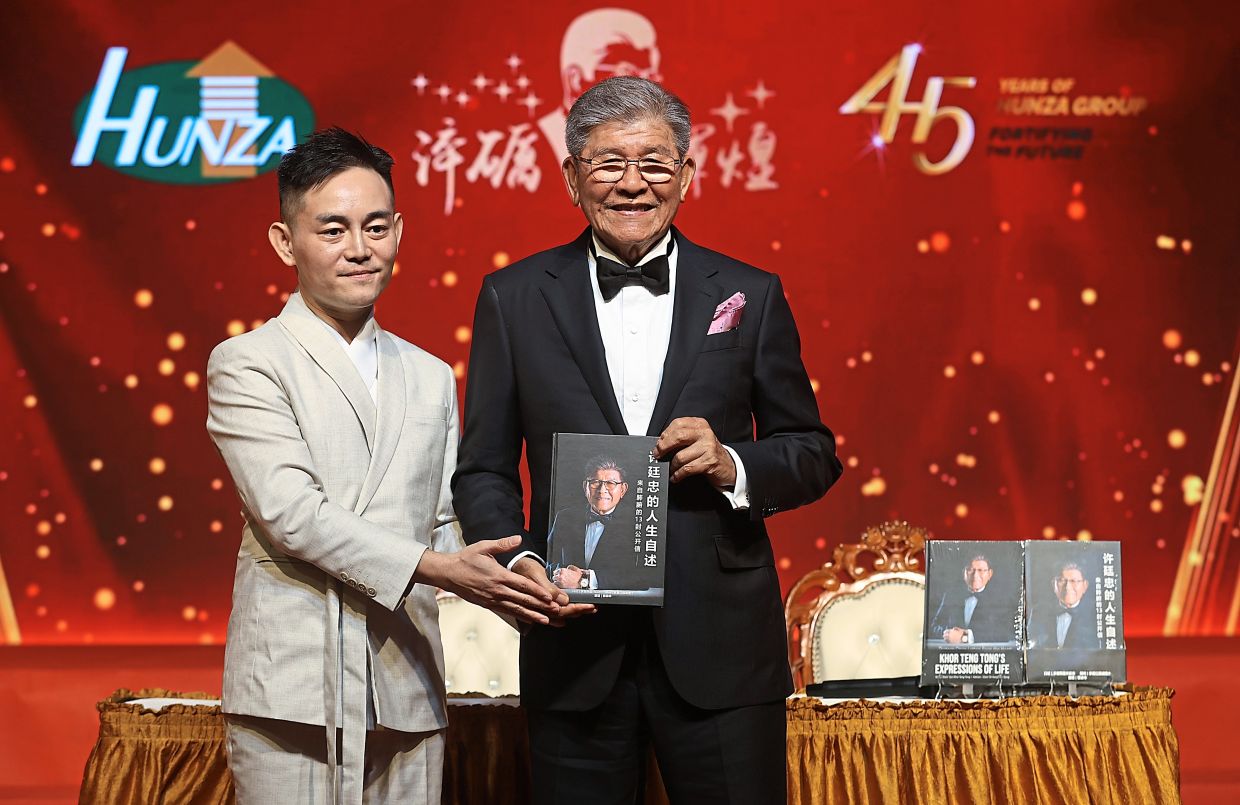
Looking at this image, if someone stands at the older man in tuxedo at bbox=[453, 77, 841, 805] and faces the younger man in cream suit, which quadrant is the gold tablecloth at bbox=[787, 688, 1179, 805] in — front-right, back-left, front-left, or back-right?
back-right

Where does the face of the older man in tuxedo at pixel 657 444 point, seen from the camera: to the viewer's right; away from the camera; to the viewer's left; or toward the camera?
toward the camera

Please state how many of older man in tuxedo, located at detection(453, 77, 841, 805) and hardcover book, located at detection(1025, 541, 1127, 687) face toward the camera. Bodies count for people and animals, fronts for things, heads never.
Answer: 2

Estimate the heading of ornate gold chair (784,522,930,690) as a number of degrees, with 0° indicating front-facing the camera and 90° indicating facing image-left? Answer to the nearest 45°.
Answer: approximately 0°

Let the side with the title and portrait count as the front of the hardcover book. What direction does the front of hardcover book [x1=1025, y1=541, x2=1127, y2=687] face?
toward the camera

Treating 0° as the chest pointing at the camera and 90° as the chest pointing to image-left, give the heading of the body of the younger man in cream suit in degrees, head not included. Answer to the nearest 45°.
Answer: approximately 315°

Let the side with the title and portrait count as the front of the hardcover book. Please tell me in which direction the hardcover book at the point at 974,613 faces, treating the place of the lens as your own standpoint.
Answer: facing the viewer

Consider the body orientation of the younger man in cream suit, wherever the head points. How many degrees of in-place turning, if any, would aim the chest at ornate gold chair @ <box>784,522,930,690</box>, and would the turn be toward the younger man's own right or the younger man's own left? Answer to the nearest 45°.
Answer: approximately 90° to the younger man's own left

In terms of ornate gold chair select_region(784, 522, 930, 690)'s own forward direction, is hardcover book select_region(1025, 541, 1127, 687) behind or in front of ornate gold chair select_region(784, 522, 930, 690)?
in front

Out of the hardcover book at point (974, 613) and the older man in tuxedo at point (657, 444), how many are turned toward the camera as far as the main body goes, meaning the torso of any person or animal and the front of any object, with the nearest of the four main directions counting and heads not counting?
2

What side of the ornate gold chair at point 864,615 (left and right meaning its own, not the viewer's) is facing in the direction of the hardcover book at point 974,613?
front

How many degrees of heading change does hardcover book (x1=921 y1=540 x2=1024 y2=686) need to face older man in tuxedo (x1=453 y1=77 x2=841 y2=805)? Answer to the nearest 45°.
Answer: approximately 45° to its right
